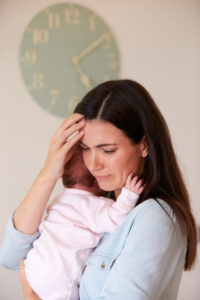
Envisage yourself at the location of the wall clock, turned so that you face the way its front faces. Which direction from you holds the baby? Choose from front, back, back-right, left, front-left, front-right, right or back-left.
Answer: front-right

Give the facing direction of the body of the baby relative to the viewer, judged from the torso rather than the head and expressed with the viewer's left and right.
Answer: facing away from the viewer and to the right of the viewer

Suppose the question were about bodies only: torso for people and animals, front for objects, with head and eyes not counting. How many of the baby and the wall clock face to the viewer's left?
0

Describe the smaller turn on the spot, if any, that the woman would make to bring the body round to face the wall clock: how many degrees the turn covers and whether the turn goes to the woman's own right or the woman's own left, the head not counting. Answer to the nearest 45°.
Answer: approximately 135° to the woman's own right

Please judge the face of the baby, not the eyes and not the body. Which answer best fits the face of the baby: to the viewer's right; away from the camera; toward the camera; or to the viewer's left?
away from the camera

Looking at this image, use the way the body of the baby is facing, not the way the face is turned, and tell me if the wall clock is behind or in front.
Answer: in front

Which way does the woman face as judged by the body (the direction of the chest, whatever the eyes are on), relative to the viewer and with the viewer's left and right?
facing the viewer and to the left of the viewer

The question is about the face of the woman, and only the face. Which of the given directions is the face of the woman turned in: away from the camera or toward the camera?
toward the camera

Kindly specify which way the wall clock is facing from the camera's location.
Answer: facing the viewer and to the right of the viewer

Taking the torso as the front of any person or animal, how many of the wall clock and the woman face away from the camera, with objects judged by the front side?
0
